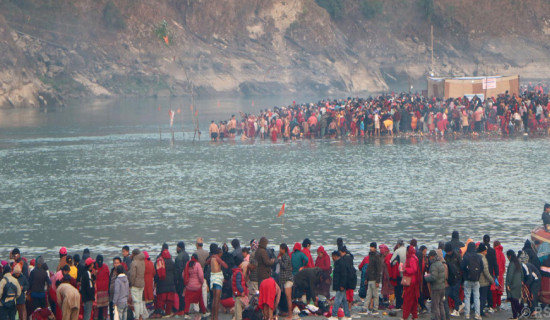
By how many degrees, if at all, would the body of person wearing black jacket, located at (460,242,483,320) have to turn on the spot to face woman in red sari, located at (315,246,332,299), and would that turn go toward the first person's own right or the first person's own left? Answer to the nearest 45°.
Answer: approximately 90° to the first person's own left

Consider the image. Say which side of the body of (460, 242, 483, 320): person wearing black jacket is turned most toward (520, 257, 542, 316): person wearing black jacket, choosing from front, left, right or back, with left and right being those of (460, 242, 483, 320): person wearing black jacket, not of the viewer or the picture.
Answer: right

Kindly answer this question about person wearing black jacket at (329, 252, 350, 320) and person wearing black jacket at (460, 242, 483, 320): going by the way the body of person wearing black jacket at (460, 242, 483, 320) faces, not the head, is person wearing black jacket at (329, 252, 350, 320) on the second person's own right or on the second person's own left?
on the second person's own left

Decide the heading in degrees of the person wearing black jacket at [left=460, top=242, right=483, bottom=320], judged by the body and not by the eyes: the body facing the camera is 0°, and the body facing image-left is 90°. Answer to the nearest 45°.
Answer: approximately 180°

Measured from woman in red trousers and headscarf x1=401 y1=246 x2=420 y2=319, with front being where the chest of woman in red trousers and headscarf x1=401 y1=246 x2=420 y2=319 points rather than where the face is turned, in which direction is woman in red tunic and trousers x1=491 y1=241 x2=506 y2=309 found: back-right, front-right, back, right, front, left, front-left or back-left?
back-right

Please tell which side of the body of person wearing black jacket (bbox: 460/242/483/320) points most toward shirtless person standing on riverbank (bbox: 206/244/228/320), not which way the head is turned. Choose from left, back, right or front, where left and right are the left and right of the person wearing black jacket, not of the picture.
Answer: left
